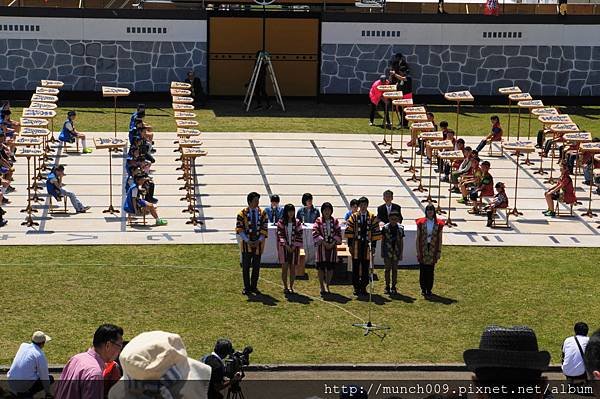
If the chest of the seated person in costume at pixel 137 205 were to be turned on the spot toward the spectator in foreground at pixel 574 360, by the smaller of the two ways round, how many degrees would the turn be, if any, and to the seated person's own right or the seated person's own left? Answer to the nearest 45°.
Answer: approximately 45° to the seated person's own right

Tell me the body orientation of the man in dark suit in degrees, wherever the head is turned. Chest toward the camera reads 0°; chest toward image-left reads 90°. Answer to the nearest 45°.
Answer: approximately 0°

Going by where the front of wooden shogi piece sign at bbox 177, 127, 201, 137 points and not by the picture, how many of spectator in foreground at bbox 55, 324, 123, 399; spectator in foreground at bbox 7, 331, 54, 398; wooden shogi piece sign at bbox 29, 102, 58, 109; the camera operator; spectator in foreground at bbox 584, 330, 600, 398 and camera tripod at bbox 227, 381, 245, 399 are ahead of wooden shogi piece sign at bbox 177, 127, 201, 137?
5

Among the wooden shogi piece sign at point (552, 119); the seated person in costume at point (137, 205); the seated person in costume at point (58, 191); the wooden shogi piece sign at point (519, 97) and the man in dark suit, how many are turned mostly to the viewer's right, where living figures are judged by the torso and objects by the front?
2

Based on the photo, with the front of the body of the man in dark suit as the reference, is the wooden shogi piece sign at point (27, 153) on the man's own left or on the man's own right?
on the man's own right

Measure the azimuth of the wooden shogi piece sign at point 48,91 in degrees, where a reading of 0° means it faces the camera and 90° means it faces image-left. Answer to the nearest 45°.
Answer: approximately 0°

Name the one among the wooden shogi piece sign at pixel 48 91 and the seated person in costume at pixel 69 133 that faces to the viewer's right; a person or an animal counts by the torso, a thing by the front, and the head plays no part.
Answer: the seated person in costume

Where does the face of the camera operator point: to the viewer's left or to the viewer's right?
to the viewer's right

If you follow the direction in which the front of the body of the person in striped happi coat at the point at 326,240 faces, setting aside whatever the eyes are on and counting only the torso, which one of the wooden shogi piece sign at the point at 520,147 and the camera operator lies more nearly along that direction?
the camera operator

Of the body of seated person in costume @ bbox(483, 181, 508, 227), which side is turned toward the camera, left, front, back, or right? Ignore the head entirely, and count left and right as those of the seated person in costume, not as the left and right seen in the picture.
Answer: left
